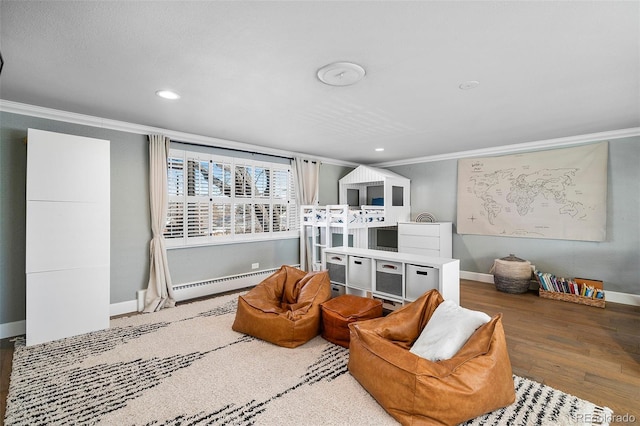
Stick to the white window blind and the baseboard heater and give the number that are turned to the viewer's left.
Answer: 0

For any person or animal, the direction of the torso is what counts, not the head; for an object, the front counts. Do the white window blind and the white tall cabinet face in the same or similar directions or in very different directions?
same or similar directions

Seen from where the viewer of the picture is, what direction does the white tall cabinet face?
facing the viewer and to the right of the viewer

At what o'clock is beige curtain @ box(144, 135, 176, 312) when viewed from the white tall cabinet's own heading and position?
The beige curtain is roughly at 10 o'clock from the white tall cabinet.

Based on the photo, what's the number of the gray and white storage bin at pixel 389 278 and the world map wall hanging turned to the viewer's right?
0

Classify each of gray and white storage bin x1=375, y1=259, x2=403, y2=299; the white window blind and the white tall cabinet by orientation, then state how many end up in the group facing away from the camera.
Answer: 0

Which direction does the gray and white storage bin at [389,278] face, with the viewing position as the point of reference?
facing the viewer and to the left of the viewer

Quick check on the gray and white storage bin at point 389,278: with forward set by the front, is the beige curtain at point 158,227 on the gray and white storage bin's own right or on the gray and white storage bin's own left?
on the gray and white storage bin's own right

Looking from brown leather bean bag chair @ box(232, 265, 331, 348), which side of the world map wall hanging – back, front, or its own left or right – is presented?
front
